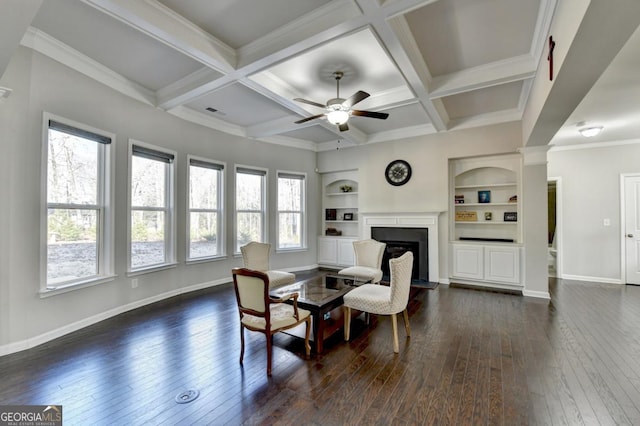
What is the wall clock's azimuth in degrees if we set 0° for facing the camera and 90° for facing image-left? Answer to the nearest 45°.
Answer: approximately 0°

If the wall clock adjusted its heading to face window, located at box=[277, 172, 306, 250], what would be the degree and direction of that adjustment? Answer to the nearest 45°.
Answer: approximately 90° to its right

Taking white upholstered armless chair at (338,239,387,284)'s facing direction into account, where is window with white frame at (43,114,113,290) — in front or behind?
in front

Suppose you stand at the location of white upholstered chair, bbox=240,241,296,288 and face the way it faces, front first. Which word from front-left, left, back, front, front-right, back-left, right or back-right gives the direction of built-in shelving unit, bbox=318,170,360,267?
left

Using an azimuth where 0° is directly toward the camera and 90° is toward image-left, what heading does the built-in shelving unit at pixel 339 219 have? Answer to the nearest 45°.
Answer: approximately 45°

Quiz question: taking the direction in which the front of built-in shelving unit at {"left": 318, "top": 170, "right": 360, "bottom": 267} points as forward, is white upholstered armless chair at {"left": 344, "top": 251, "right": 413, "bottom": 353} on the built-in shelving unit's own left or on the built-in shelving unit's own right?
on the built-in shelving unit's own left

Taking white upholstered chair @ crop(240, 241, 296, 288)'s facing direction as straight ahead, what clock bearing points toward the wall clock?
The wall clock is roughly at 10 o'clock from the white upholstered chair.

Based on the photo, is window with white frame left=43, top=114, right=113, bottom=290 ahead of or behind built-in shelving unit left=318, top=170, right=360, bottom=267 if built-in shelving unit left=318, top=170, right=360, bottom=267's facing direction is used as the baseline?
ahead

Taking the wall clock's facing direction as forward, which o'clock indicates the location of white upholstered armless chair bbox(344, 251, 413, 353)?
The white upholstered armless chair is roughly at 12 o'clock from the wall clock.

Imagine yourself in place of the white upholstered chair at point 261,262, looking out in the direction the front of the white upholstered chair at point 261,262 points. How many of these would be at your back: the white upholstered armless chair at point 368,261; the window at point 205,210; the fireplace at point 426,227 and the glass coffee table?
1

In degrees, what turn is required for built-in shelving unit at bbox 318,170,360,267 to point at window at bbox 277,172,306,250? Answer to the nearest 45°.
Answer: approximately 45° to its right
